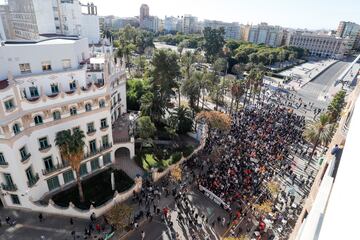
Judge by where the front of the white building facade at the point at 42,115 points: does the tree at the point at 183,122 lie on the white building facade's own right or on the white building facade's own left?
on the white building facade's own left

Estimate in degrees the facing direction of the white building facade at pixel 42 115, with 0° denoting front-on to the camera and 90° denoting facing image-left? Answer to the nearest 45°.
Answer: approximately 315°
